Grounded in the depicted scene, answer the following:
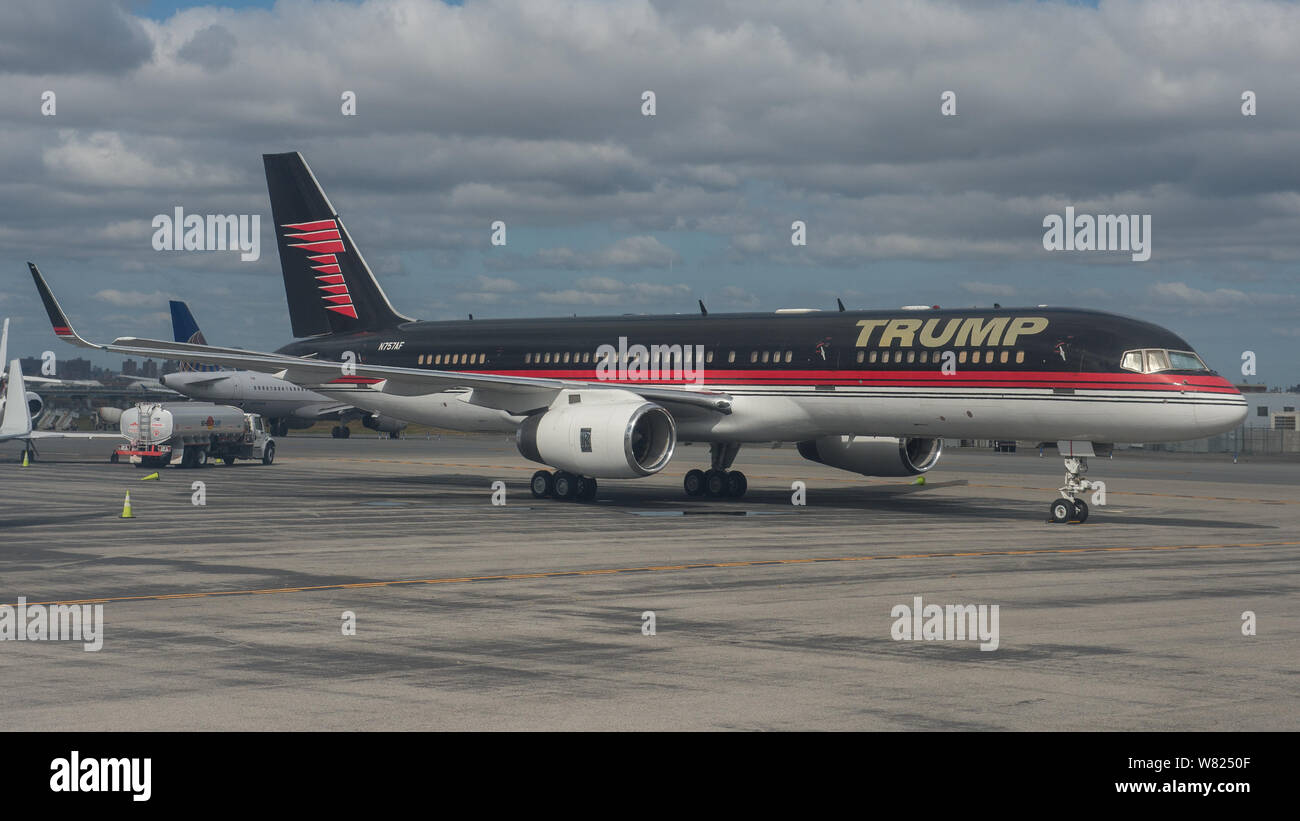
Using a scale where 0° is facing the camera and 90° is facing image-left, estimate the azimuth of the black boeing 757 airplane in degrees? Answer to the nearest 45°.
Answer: approximately 315°
